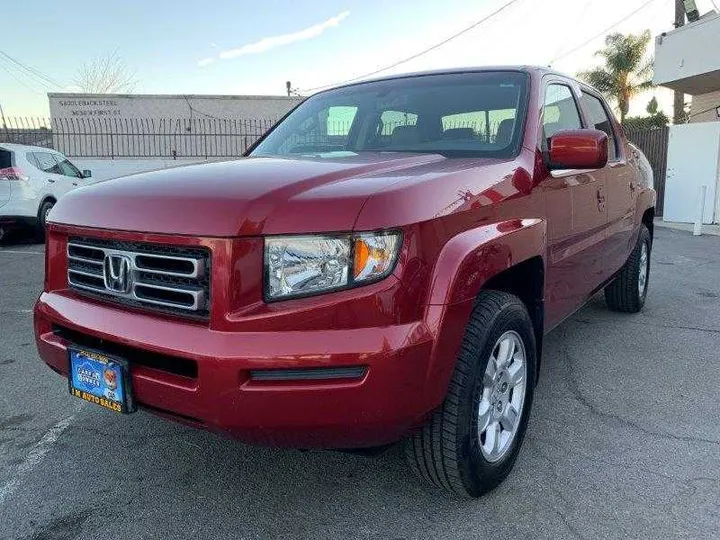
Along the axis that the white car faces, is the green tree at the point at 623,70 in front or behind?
in front

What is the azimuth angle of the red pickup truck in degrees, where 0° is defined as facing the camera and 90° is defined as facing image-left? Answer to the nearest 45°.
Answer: approximately 45°

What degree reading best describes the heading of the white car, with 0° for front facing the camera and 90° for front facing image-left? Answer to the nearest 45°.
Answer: approximately 225°

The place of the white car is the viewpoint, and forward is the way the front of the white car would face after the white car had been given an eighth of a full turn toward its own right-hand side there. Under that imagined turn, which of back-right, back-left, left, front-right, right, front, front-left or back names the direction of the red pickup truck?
right

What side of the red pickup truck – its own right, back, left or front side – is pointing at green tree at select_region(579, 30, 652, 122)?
back
